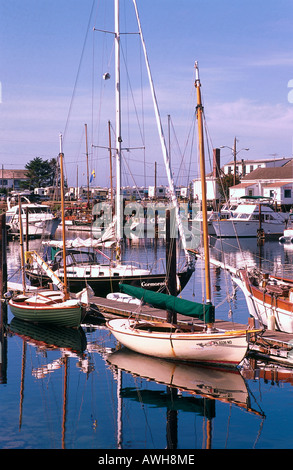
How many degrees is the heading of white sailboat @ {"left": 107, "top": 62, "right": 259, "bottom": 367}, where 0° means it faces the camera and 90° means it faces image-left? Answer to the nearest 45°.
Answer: approximately 315°

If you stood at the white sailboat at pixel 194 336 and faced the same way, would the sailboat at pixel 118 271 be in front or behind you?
behind

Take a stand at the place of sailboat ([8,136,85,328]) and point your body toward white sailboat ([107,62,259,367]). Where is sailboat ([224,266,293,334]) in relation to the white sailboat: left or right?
left
